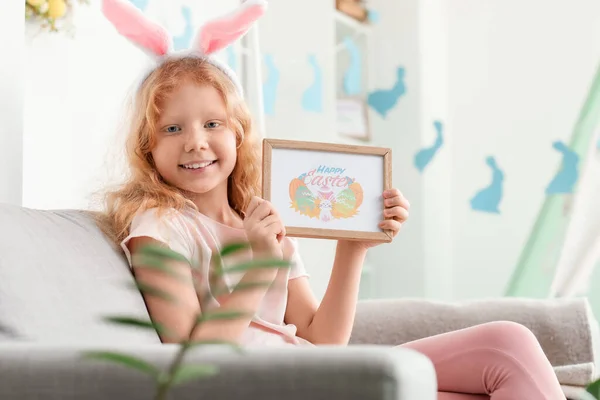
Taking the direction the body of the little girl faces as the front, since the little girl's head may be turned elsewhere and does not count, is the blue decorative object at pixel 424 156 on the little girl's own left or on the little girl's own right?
on the little girl's own left

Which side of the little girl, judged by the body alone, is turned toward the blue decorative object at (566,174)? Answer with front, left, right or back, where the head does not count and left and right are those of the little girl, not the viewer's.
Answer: left

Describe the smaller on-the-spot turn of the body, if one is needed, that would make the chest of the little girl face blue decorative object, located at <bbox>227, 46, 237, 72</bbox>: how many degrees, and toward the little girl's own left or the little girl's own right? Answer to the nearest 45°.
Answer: approximately 135° to the little girl's own left

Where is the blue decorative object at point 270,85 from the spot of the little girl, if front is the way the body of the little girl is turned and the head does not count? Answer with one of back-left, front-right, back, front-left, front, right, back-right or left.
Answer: back-left

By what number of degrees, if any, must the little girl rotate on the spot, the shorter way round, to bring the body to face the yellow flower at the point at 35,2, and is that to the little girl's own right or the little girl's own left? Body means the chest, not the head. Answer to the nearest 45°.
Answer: approximately 180°

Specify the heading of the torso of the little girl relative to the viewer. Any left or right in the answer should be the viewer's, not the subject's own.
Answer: facing the viewer and to the right of the viewer

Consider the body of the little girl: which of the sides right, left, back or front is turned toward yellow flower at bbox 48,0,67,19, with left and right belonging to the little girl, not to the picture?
back

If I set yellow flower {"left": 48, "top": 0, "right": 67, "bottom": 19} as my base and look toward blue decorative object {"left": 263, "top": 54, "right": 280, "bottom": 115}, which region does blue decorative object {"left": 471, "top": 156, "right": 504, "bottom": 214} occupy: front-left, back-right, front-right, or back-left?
front-right

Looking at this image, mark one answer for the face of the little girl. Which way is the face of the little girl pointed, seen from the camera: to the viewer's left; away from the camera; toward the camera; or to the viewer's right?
toward the camera

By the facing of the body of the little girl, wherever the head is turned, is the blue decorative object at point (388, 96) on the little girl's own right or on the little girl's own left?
on the little girl's own left
